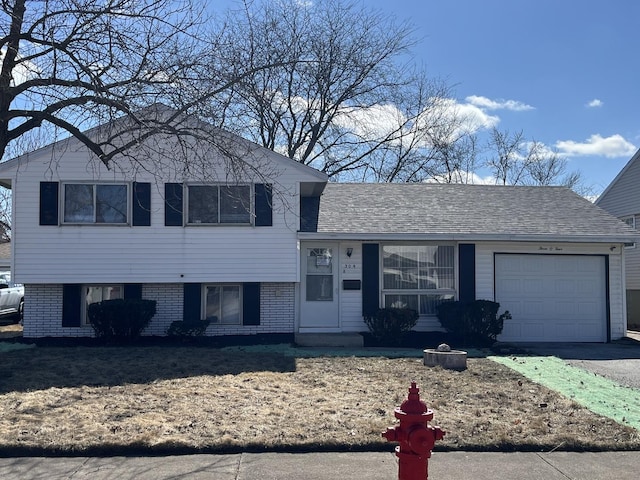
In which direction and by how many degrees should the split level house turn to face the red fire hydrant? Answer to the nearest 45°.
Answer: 0° — it already faces it

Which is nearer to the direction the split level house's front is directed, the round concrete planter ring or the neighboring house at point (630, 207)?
the round concrete planter ring

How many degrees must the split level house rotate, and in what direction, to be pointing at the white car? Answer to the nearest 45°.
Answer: approximately 135° to its right

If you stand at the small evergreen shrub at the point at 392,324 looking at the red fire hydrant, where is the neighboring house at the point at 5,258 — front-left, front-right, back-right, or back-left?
back-right

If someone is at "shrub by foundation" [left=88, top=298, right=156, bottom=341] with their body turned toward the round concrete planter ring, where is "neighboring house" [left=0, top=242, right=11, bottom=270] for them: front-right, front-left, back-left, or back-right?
back-left

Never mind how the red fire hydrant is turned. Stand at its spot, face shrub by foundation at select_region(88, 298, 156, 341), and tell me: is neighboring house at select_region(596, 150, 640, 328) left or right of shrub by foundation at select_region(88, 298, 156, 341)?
right

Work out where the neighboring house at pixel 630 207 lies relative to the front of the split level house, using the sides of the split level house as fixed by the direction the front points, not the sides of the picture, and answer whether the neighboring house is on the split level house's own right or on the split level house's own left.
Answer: on the split level house's own left

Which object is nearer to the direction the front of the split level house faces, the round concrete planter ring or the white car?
the round concrete planter ring

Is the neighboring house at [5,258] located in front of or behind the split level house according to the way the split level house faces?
behind

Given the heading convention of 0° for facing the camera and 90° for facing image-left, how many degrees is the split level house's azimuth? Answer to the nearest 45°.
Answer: approximately 0°

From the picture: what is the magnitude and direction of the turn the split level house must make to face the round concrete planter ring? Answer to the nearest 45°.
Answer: approximately 45° to its left
